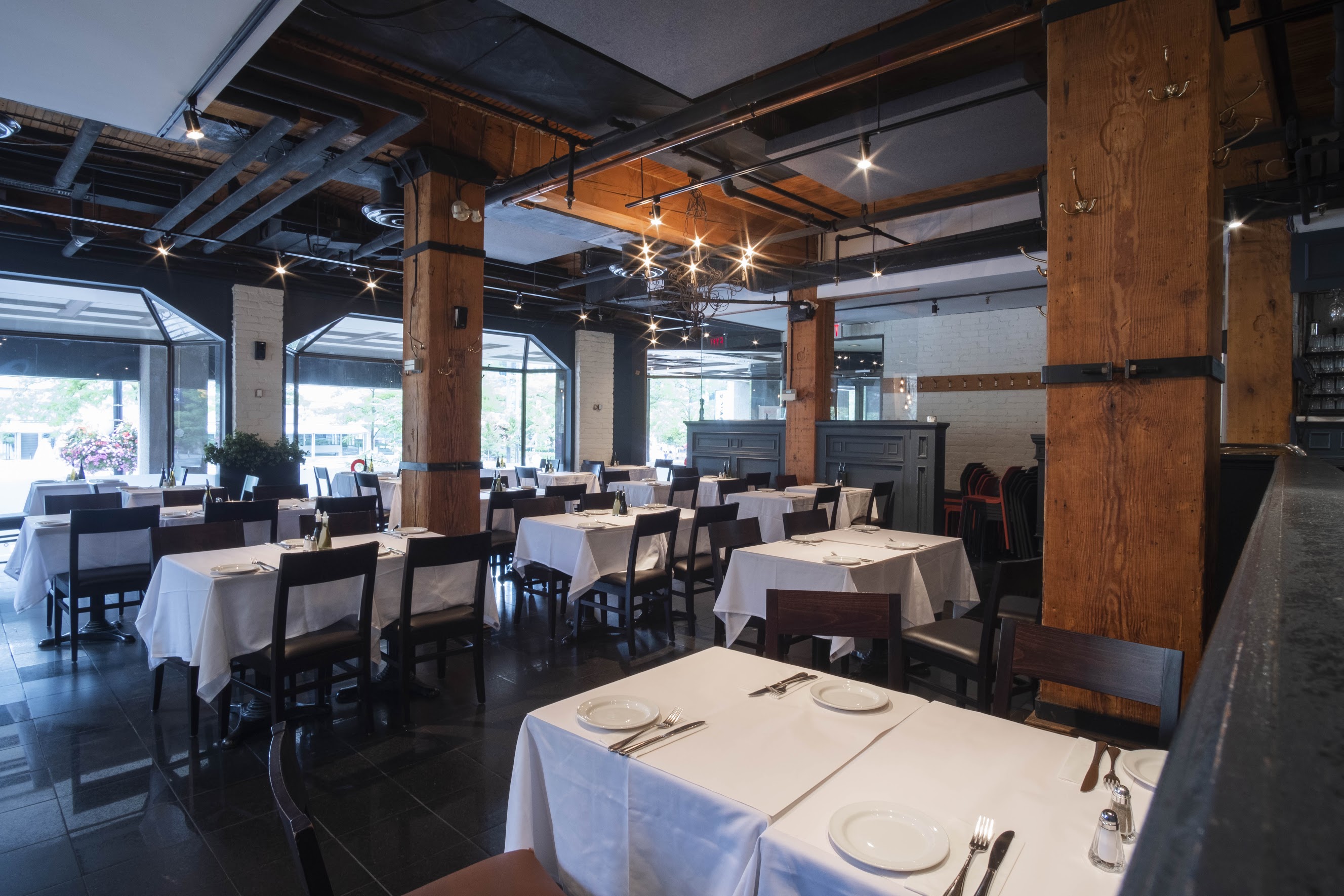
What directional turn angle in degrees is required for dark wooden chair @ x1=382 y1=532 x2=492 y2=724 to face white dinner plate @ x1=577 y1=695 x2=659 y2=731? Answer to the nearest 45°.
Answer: approximately 135° to its left

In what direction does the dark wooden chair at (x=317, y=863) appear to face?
to the viewer's right

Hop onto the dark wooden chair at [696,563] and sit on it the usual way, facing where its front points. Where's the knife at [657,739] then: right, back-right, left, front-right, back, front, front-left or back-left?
back-left

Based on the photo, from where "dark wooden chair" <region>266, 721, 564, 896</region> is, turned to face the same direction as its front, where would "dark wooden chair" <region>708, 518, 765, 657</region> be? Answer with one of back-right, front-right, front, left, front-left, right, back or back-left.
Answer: front-left

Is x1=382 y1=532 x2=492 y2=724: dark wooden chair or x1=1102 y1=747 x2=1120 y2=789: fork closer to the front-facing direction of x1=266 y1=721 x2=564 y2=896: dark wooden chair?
the fork

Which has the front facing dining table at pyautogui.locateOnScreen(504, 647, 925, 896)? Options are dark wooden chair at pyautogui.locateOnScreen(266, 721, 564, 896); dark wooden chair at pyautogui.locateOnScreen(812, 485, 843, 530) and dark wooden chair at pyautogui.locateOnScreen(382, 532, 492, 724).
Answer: dark wooden chair at pyautogui.locateOnScreen(266, 721, 564, 896)

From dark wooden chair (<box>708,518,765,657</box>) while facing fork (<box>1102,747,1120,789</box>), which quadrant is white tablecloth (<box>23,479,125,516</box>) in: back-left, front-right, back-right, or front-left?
back-right

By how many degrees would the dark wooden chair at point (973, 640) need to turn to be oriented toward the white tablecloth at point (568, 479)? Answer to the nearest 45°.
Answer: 0° — it already faces it

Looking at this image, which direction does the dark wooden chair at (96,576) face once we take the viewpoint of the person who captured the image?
facing away from the viewer and to the left of the viewer

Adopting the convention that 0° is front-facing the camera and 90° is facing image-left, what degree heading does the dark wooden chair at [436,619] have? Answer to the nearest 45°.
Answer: approximately 135°

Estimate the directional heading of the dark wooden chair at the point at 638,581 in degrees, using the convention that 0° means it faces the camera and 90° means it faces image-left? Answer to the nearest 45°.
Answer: approximately 135°

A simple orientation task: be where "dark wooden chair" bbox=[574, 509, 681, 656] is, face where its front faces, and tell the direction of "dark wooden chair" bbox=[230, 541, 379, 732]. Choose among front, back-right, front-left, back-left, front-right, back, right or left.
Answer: left

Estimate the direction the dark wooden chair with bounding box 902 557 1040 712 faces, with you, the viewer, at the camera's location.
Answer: facing away from the viewer and to the left of the viewer

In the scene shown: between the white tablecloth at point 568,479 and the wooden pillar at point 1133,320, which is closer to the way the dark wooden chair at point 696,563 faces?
the white tablecloth

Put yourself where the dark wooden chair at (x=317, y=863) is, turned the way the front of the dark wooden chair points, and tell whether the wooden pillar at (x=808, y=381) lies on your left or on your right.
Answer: on your left

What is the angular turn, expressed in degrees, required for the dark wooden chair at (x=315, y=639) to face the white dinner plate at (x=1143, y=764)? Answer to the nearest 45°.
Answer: approximately 180°
